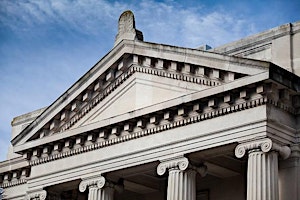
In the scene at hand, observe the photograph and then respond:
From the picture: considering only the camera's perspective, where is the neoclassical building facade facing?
facing the viewer and to the left of the viewer
